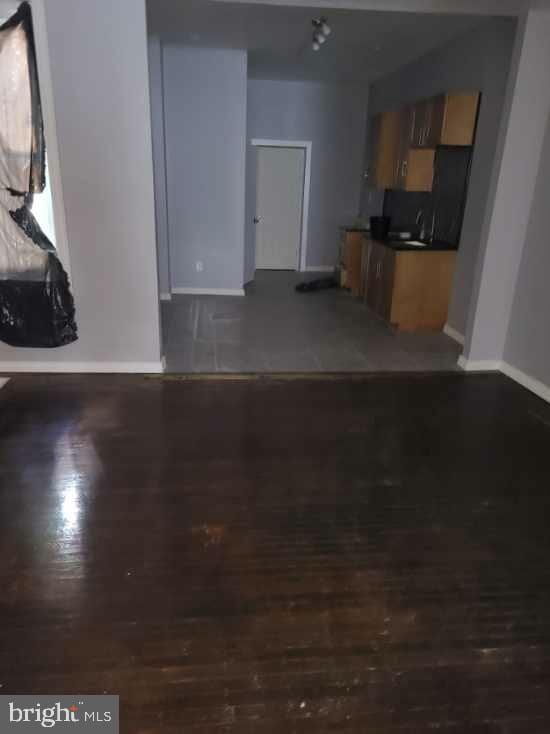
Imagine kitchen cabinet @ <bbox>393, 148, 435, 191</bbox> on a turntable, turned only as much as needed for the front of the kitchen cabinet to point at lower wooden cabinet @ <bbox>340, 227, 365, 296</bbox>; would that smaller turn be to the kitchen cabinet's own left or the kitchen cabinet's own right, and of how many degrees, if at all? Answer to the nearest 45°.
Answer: approximately 45° to the kitchen cabinet's own right

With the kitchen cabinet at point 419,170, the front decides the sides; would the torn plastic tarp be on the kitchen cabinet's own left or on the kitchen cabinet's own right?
on the kitchen cabinet's own left

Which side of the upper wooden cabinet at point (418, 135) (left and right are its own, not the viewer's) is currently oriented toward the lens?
left

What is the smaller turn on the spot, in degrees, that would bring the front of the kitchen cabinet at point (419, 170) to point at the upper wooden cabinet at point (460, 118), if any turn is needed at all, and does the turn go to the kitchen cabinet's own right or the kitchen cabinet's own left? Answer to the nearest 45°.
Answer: approximately 135° to the kitchen cabinet's own left

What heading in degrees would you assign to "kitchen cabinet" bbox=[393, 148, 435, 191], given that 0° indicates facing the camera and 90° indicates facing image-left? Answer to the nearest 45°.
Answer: approximately 90°

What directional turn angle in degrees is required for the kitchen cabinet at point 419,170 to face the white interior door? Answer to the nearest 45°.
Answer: approximately 45° to its right
